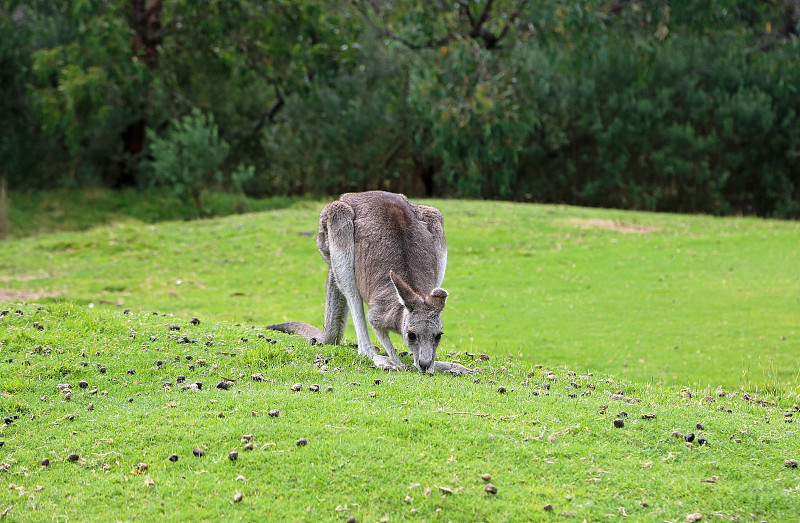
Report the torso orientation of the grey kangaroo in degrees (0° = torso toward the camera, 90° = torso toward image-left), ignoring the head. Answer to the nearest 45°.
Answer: approximately 315°
